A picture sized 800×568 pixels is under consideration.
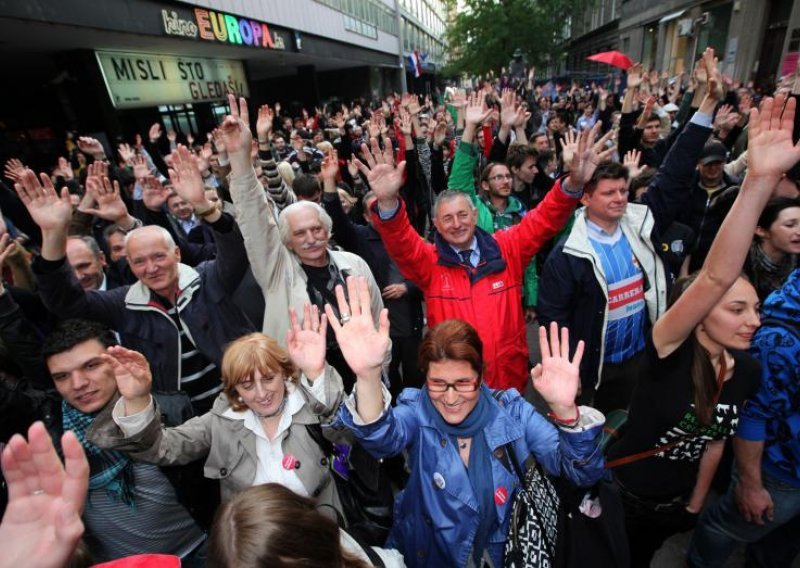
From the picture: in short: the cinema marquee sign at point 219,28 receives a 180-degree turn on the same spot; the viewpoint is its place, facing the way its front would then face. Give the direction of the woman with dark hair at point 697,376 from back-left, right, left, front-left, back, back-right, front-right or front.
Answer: back-left

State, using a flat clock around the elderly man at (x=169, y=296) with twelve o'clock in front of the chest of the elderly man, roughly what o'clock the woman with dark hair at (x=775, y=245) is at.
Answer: The woman with dark hair is roughly at 10 o'clock from the elderly man.

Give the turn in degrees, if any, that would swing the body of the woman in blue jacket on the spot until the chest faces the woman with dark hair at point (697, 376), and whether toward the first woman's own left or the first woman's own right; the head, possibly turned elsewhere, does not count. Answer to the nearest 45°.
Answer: approximately 90° to the first woman's own left

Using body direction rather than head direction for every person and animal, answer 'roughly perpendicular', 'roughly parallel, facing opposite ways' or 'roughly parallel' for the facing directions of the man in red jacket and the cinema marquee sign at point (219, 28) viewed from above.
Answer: roughly perpendicular

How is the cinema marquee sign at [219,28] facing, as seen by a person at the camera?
facing the viewer and to the right of the viewer

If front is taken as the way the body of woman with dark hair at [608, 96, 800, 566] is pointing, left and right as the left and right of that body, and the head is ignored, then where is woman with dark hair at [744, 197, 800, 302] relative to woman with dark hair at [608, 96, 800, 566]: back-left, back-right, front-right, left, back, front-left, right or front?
back-left

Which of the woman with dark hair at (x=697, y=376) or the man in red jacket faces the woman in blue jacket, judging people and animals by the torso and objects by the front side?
the man in red jacket

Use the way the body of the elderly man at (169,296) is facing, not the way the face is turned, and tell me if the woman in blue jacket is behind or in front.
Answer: in front

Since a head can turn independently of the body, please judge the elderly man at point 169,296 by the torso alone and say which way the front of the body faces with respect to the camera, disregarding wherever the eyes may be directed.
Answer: toward the camera

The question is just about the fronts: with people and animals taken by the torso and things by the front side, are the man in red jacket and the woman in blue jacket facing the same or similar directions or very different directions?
same or similar directions

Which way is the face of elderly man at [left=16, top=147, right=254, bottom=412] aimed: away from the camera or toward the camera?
toward the camera

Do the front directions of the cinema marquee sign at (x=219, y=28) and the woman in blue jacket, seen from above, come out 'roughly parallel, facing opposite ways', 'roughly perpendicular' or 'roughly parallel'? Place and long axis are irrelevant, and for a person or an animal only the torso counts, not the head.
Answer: roughly perpendicular

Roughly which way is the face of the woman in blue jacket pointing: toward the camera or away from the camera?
toward the camera

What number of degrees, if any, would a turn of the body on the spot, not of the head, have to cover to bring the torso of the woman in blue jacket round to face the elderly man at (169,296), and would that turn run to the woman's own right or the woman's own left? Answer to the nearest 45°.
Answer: approximately 135° to the woman's own right

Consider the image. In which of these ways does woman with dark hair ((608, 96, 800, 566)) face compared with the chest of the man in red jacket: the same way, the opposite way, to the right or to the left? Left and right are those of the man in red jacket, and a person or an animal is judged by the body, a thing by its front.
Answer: the same way

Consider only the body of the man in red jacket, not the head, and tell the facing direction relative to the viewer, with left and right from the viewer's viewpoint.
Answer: facing the viewer
